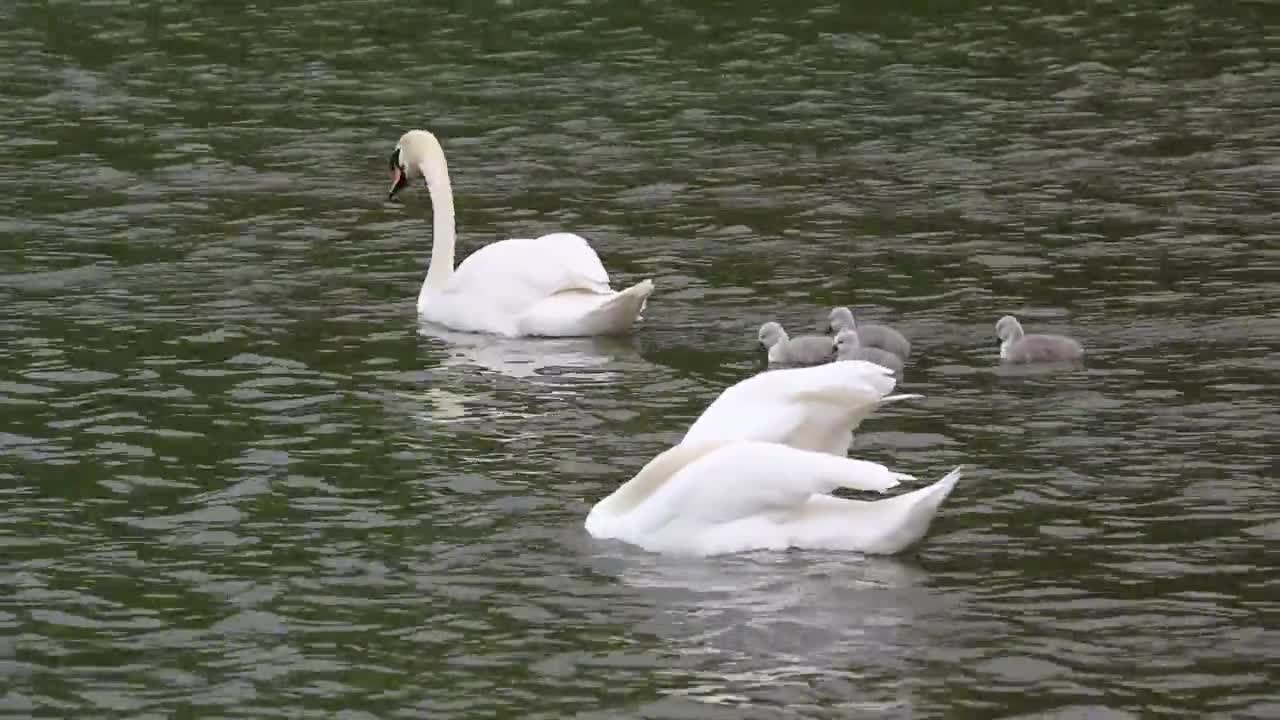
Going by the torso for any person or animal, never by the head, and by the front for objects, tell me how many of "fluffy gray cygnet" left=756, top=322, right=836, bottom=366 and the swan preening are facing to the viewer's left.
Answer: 2

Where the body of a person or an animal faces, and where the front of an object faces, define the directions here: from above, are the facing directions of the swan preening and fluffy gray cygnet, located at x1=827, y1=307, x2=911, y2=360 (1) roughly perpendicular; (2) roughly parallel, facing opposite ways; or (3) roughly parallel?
roughly parallel

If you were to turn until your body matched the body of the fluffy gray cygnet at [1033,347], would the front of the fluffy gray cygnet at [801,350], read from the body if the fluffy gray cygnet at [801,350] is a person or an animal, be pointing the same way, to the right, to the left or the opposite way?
the same way

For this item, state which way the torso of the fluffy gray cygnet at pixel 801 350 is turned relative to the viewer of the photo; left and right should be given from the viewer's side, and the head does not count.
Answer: facing to the left of the viewer

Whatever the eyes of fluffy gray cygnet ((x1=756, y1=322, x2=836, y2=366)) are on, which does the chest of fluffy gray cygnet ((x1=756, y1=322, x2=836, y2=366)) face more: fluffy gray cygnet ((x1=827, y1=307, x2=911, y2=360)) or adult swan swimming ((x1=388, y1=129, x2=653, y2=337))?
the adult swan swimming

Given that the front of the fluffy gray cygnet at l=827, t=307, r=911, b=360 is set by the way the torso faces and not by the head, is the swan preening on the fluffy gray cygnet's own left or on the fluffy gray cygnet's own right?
on the fluffy gray cygnet's own left

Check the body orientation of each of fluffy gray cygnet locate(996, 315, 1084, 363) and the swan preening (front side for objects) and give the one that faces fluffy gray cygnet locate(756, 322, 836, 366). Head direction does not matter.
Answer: fluffy gray cygnet locate(996, 315, 1084, 363)

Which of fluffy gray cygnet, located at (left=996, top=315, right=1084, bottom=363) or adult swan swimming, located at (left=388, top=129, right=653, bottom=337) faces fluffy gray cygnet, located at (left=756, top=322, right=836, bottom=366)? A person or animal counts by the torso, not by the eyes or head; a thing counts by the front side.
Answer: fluffy gray cygnet, located at (left=996, top=315, right=1084, bottom=363)

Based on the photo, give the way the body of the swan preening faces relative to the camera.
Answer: to the viewer's left

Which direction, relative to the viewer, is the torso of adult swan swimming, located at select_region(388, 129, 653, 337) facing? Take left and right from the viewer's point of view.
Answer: facing to the left of the viewer

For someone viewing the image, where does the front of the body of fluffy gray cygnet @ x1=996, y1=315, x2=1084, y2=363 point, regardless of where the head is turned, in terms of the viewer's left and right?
facing to the left of the viewer

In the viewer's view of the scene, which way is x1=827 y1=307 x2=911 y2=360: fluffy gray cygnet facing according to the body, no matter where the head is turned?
to the viewer's left

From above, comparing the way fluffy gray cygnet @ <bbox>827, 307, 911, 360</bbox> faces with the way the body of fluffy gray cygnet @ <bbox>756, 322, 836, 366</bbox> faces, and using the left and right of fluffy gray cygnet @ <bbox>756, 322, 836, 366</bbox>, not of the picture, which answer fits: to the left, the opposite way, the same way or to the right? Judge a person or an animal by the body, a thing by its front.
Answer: the same way

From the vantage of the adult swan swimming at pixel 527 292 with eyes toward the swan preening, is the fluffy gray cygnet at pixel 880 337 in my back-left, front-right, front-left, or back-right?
front-left

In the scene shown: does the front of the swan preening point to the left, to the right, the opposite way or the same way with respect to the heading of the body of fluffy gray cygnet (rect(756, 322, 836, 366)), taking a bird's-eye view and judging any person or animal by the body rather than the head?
the same way
